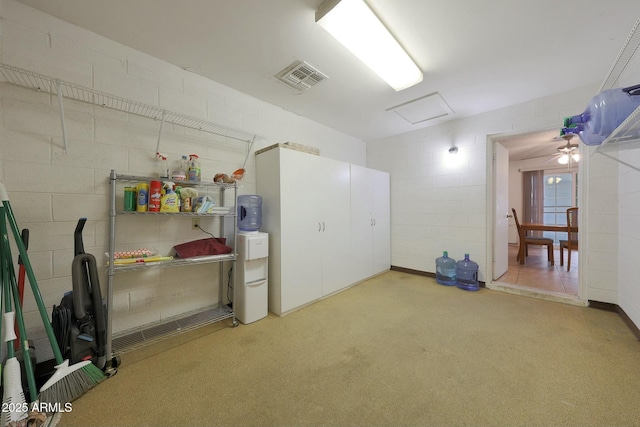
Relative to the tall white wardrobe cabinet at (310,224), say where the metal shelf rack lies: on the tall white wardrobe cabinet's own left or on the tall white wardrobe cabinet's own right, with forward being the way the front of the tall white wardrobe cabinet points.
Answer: on the tall white wardrobe cabinet's own right

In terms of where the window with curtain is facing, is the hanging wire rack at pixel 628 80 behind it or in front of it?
in front

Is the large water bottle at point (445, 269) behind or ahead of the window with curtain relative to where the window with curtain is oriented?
ahead

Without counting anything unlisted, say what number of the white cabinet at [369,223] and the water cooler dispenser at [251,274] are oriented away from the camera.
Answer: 0

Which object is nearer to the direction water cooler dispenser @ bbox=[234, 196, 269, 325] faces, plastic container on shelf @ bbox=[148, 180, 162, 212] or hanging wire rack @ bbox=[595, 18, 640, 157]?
the hanging wire rack

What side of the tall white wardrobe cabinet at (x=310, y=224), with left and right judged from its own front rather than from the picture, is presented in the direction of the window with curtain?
left

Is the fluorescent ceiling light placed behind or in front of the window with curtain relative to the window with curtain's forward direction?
in front

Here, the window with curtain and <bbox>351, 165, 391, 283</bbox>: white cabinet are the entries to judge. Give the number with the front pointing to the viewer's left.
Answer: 0

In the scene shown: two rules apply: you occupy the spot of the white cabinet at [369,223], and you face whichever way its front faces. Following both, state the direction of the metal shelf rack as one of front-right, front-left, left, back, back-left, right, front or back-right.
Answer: right

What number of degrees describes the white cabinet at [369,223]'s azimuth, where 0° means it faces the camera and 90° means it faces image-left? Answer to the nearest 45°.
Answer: approximately 315°

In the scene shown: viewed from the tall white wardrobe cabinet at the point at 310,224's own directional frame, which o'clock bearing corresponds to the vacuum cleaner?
The vacuum cleaner is roughly at 3 o'clock from the tall white wardrobe cabinet.

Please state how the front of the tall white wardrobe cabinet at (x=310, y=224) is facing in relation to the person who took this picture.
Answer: facing the viewer and to the right of the viewer

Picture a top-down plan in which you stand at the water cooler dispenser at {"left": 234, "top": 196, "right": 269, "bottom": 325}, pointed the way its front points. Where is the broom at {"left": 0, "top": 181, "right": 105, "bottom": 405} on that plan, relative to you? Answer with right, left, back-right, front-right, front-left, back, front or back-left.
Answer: right

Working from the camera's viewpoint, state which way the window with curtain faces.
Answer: facing the viewer

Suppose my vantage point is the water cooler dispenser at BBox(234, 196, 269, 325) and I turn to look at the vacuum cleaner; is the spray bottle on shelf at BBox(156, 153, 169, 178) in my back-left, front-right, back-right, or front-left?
front-right

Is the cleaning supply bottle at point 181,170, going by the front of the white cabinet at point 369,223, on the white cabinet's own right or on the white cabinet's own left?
on the white cabinet's own right

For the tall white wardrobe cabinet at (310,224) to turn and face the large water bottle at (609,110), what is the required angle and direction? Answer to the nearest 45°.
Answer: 0° — it already faces it

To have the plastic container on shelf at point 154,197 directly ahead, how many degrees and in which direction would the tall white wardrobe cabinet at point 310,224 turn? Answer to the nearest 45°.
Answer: approximately 90° to its right

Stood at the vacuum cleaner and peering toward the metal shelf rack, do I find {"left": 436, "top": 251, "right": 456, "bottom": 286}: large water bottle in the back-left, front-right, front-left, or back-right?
front-right
